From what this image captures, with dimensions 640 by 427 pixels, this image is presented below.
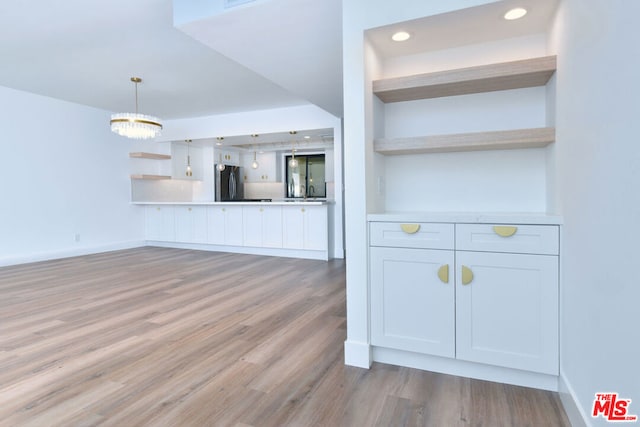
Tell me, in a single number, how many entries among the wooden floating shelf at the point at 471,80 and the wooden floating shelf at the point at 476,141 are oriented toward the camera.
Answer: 2

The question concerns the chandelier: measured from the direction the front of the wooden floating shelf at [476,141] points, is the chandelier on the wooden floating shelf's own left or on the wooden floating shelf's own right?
on the wooden floating shelf's own right

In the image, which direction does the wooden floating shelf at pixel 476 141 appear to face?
toward the camera

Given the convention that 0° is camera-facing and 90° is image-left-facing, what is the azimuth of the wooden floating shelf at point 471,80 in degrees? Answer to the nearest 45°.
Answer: approximately 0°

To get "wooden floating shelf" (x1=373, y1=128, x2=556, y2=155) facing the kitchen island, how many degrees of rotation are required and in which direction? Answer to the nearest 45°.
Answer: approximately 135° to its right

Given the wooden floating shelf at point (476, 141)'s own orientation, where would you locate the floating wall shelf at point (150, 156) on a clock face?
The floating wall shelf is roughly at 4 o'clock from the wooden floating shelf.
